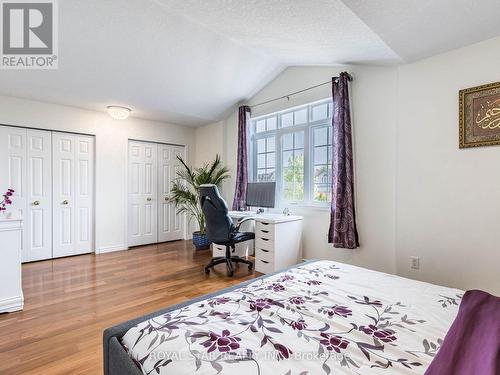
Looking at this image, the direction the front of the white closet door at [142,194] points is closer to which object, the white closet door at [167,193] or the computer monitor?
the computer monitor

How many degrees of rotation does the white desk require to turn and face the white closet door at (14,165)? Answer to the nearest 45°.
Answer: approximately 45° to its right

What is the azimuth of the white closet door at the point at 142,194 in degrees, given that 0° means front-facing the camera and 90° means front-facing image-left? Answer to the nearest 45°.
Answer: approximately 315°

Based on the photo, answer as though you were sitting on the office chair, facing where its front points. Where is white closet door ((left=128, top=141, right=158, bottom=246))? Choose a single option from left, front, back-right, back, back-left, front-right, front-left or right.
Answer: left

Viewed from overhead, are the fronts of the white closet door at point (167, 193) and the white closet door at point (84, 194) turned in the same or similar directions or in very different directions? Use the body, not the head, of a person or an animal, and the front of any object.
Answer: same or similar directions

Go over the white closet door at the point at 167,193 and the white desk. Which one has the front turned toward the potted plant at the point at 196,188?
the white closet door

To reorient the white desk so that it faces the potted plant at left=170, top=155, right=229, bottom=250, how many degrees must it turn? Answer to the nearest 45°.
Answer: approximately 90° to its right

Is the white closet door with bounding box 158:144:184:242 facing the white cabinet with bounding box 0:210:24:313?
no

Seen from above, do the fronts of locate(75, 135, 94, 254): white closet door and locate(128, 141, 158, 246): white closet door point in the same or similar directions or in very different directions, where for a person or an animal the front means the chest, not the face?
same or similar directions

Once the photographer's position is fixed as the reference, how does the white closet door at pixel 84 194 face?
facing the viewer and to the right of the viewer

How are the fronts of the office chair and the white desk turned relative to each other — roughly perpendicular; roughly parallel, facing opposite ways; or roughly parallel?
roughly parallel, facing opposite ways

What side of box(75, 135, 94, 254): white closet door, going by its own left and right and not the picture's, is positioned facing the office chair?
front

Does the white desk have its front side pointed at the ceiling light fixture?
no

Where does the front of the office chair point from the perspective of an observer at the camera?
facing away from the viewer and to the right of the viewer

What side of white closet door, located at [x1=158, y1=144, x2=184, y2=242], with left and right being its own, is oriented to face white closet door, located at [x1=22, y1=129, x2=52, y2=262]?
right

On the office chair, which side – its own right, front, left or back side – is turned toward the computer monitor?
front
